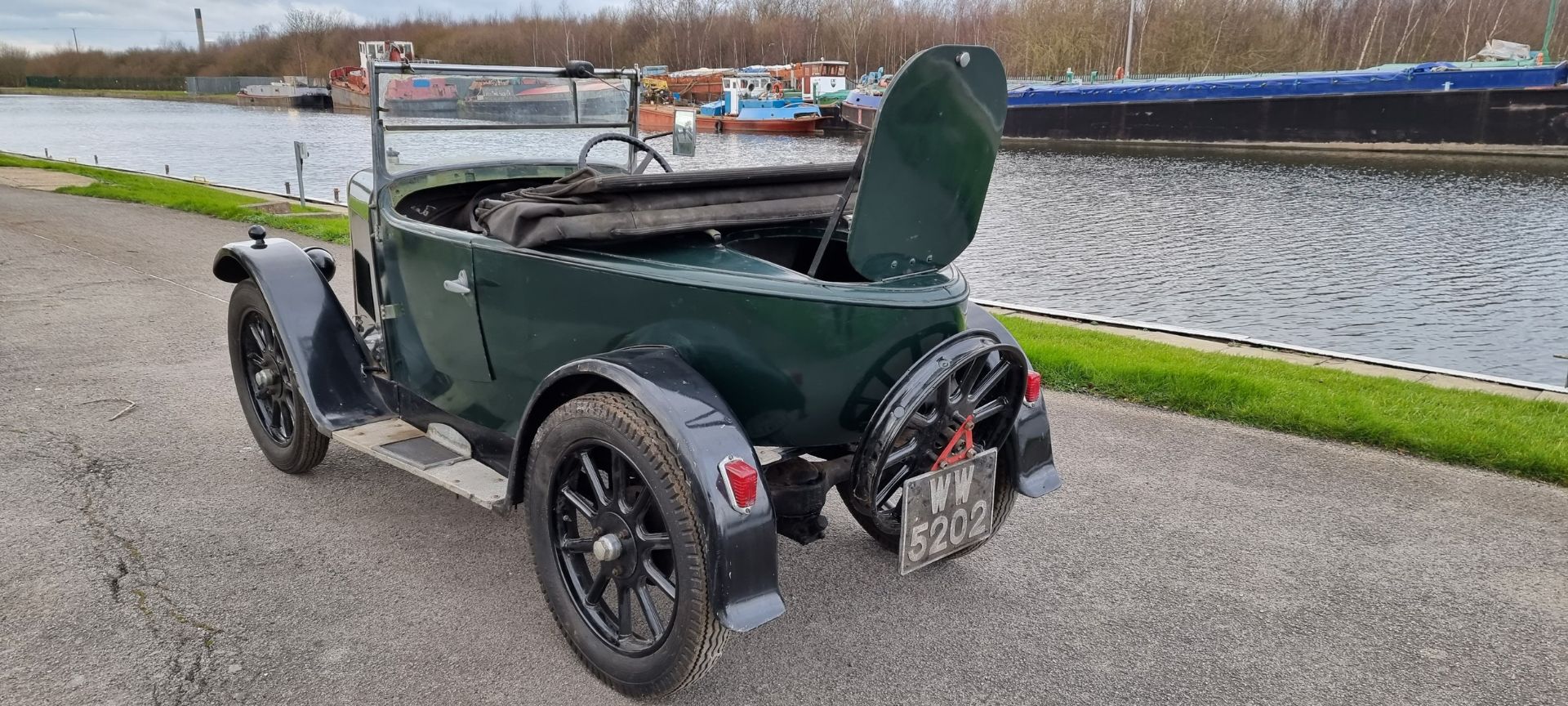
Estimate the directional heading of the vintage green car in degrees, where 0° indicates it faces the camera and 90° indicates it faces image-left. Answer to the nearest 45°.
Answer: approximately 135°

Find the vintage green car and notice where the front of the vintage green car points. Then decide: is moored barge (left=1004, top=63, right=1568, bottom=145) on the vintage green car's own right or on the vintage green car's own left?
on the vintage green car's own right
